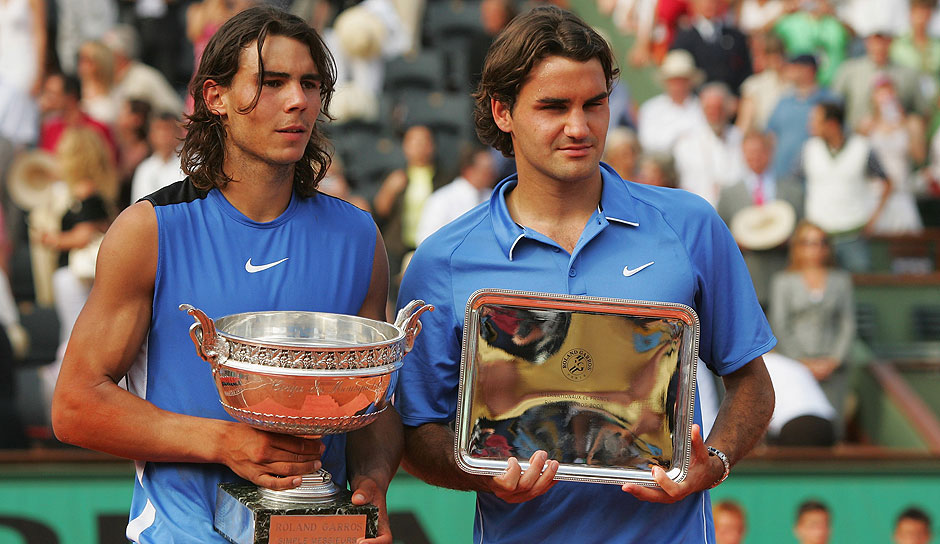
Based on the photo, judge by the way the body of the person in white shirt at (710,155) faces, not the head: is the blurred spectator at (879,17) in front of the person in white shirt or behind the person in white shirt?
behind

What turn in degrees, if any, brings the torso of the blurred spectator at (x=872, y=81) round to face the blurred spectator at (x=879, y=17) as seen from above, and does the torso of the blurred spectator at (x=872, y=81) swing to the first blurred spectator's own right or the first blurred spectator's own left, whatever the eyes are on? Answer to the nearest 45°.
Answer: approximately 180°

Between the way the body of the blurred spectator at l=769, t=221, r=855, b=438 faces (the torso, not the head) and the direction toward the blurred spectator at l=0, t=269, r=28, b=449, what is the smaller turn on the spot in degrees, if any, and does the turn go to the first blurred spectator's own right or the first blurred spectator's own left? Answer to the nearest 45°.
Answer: approximately 45° to the first blurred spectator's own right

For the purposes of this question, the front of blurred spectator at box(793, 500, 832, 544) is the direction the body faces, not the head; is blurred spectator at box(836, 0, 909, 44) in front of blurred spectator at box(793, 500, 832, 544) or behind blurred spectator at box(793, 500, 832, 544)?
behind

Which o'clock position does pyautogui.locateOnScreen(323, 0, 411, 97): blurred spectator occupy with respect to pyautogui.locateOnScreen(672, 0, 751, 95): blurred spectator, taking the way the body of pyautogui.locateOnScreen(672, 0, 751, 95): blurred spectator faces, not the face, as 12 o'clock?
pyautogui.locateOnScreen(323, 0, 411, 97): blurred spectator is roughly at 2 o'clock from pyautogui.locateOnScreen(672, 0, 751, 95): blurred spectator.

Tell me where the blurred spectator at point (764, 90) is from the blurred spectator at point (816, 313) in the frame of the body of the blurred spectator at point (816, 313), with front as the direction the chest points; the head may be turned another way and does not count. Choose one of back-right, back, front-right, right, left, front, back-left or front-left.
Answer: back

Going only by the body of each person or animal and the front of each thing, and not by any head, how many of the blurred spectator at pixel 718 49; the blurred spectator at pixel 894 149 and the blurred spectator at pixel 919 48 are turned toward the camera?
3

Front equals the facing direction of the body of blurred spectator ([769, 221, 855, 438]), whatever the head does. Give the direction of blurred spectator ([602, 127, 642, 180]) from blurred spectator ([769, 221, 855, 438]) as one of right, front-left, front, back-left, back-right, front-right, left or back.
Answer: right

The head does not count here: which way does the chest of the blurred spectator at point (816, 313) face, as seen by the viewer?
toward the camera

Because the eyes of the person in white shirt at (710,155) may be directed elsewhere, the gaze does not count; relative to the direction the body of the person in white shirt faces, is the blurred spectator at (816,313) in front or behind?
in front

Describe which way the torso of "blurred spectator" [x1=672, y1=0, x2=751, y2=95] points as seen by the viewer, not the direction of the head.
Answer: toward the camera

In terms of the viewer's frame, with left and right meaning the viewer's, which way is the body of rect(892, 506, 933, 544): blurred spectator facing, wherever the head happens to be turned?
facing the viewer
